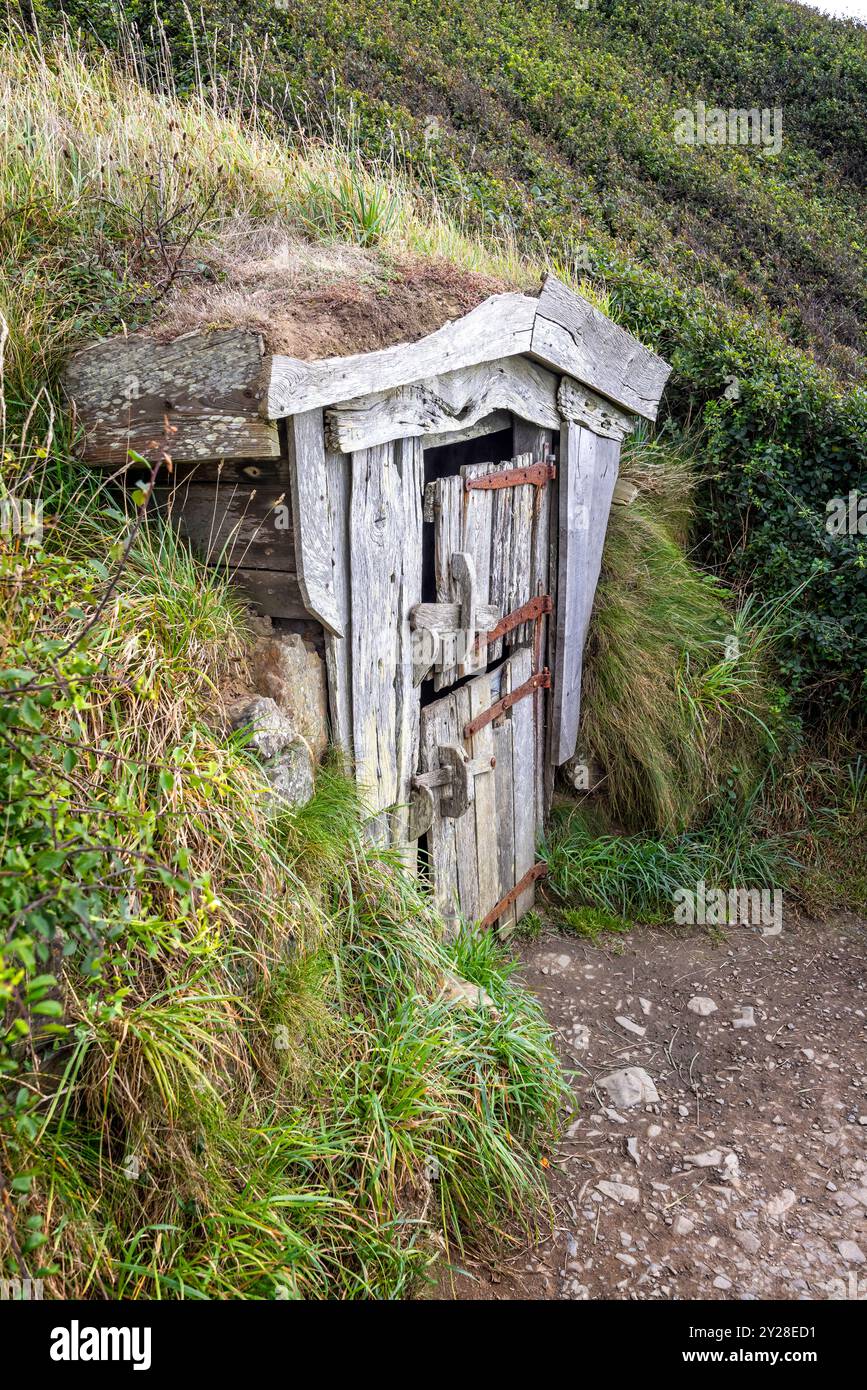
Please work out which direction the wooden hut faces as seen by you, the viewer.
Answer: facing the viewer and to the right of the viewer
